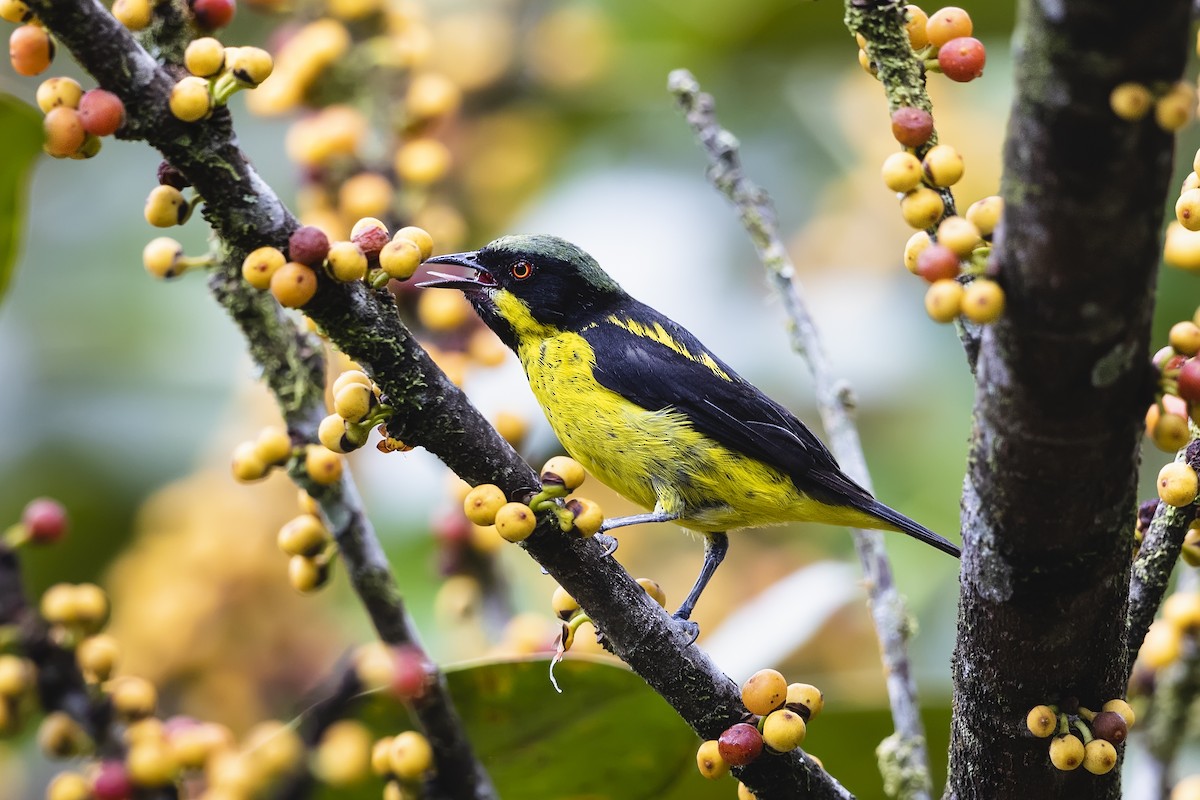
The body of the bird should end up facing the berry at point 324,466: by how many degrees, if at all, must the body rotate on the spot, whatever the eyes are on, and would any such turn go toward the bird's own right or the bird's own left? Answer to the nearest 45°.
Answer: approximately 45° to the bird's own left

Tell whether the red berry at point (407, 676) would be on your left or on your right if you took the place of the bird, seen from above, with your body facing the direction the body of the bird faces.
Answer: on your left

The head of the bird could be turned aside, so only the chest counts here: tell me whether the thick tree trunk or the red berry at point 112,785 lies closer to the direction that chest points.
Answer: the red berry

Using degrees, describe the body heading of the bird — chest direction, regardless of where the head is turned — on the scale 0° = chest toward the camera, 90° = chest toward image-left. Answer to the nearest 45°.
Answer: approximately 90°

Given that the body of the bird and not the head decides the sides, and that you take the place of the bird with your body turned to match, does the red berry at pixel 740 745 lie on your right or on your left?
on your left
